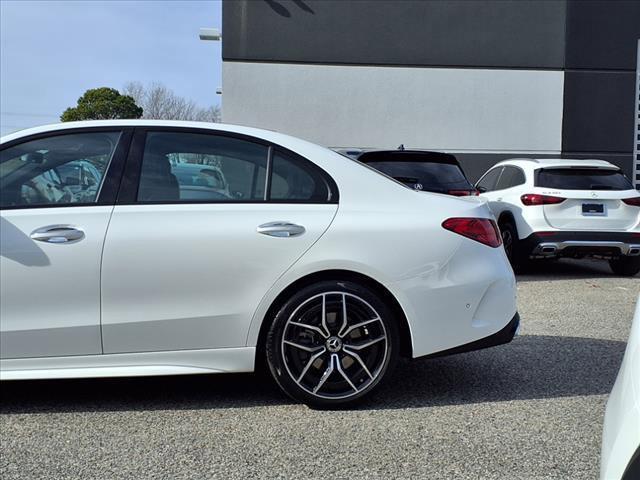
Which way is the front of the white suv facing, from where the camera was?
facing away from the viewer and to the left of the viewer

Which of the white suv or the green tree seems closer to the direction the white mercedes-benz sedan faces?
the green tree

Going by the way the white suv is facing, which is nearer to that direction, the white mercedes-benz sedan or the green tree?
the green tree

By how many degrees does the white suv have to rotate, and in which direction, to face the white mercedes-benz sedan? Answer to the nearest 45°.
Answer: approximately 135° to its left

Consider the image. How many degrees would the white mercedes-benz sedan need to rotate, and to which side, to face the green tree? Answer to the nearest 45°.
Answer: approximately 90° to its right

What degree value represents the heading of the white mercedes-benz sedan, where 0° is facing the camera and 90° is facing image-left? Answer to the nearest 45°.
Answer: approximately 90°

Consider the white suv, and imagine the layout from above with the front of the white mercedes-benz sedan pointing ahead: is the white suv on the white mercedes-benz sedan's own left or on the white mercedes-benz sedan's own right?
on the white mercedes-benz sedan's own right
